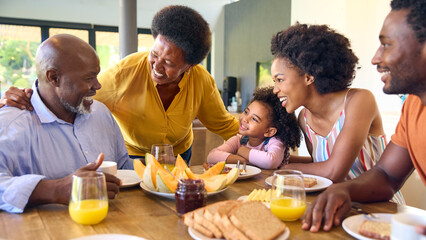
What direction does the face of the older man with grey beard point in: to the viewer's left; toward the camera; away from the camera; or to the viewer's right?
to the viewer's right

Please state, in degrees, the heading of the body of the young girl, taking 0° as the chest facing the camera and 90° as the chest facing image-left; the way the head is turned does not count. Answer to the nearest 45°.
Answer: approximately 45°

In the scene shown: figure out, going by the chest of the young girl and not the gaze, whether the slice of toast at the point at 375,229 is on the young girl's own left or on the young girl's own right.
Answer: on the young girl's own left

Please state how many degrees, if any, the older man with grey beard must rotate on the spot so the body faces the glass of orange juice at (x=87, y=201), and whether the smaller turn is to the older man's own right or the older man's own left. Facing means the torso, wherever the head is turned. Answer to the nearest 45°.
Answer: approximately 45° to the older man's own right

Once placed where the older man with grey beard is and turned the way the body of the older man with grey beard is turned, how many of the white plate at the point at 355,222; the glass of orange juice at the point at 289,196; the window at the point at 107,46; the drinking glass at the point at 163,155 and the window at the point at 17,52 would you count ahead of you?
3

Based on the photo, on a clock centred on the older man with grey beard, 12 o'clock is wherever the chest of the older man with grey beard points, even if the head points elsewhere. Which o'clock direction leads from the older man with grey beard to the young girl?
The young girl is roughly at 10 o'clock from the older man with grey beard.

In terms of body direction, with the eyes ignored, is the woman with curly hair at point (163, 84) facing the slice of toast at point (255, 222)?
yes
